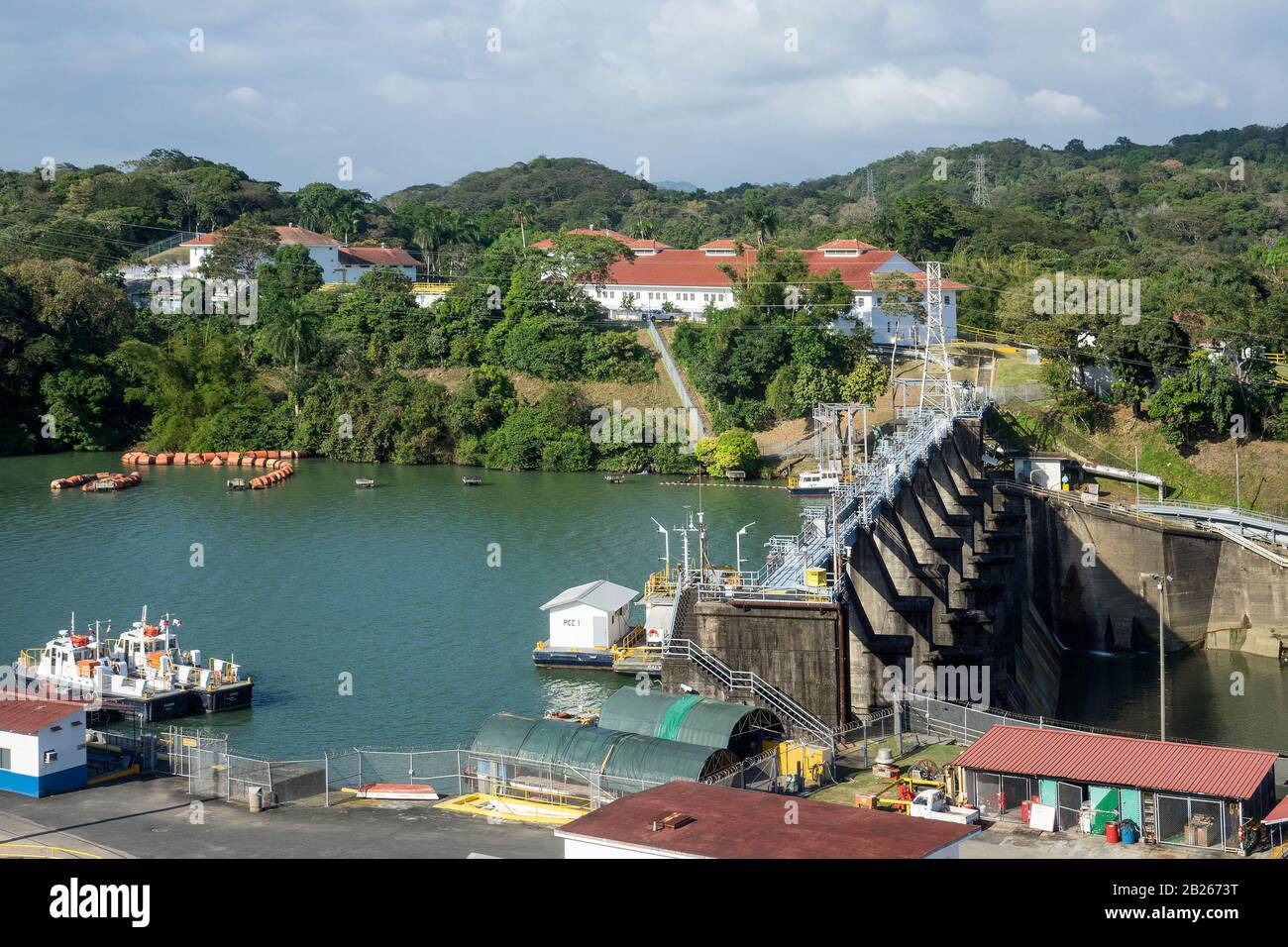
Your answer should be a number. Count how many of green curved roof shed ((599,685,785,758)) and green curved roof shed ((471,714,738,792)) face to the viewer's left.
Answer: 0

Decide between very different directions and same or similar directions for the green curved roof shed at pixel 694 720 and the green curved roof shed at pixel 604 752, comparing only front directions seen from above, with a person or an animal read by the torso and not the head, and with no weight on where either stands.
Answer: same or similar directions

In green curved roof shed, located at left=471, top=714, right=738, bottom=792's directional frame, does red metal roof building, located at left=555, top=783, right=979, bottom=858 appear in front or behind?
in front

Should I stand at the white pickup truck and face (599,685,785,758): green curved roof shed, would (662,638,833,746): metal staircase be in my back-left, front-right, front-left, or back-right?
front-right

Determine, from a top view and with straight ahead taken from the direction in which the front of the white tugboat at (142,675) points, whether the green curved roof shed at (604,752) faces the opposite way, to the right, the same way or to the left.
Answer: the opposite way

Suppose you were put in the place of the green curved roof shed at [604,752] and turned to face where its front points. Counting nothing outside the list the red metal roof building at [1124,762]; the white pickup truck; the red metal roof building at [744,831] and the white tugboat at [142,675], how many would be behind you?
1

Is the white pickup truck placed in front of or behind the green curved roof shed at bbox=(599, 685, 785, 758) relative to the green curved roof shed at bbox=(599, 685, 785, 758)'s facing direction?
in front

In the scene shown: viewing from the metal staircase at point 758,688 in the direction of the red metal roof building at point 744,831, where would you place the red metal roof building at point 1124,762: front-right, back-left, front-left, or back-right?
front-left

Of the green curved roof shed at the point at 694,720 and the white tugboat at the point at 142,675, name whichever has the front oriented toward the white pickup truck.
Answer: the green curved roof shed

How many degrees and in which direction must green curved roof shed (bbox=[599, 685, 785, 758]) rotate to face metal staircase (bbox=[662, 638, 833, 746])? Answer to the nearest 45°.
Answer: approximately 90° to its left

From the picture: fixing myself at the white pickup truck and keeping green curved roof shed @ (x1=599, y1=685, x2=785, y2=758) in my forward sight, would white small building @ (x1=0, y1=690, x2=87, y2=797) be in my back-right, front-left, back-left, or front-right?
front-left

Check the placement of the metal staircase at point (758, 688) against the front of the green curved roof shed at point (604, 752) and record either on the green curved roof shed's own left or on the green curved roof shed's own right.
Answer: on the green curved roof shed's own left

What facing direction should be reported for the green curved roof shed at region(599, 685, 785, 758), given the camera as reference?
facing the viewer and to the right of the viewer

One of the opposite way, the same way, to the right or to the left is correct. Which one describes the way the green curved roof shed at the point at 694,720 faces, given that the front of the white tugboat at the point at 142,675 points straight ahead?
the opposite way

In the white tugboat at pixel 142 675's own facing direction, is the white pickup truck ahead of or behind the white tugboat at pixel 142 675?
behind

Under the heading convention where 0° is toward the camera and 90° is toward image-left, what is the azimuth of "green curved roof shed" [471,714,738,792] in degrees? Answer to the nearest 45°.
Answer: approximately 315°

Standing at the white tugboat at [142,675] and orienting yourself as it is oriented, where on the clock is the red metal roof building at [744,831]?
The red metal roof building is roughly at 7 o'clock from the white tugboat.

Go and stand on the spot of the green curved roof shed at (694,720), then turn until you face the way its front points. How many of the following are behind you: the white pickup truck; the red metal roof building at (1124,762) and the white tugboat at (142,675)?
1
